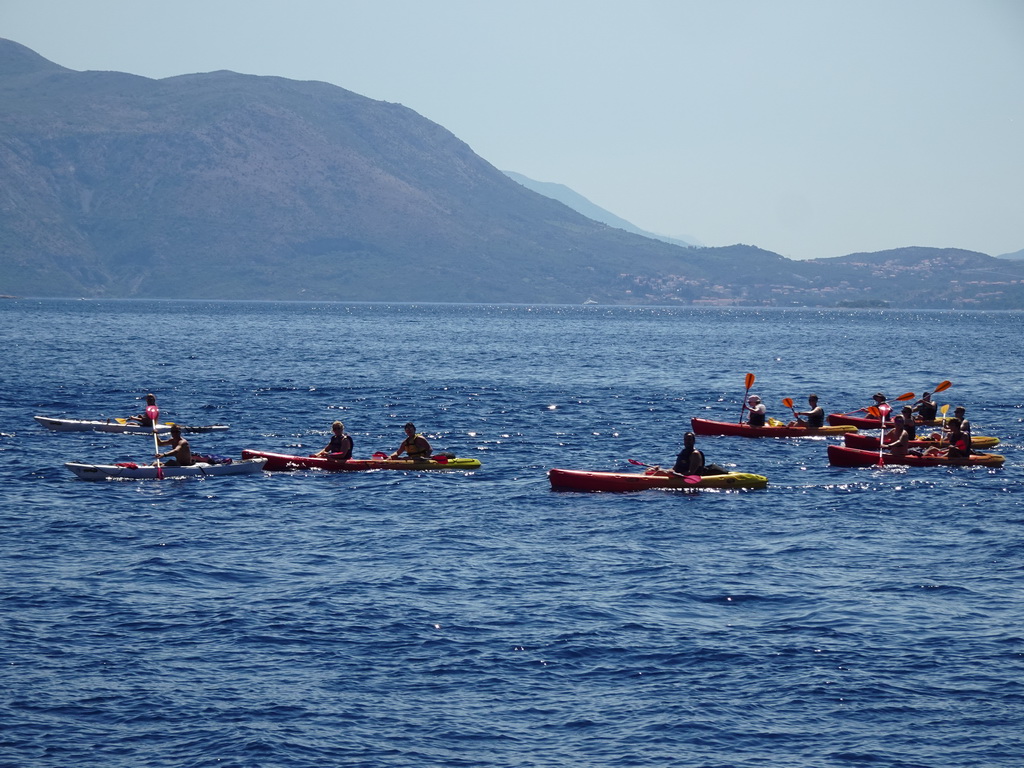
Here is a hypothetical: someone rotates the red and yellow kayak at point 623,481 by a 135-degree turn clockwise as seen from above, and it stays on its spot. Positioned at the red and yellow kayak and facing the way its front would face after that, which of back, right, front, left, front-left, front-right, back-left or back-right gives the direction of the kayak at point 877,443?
front

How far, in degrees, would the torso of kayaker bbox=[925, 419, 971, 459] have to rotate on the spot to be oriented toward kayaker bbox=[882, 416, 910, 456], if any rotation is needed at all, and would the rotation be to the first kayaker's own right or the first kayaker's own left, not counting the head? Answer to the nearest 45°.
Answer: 0° — they already face them

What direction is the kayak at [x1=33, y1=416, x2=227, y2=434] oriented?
to the viewer's left

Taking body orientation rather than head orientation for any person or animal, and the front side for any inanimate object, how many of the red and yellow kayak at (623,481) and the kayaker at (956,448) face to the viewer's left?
2

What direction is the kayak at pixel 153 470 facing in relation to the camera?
to the viewer's left

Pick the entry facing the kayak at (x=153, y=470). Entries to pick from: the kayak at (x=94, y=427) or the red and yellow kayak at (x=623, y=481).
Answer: the red and yellow kayak

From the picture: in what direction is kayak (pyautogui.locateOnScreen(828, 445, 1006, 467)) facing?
to the viewer's left

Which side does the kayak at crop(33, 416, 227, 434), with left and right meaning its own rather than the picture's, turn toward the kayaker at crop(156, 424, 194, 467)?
left

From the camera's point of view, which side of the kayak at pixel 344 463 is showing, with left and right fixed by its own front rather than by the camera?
left

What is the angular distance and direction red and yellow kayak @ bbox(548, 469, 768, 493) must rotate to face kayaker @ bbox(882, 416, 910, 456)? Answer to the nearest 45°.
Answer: approximately 135° to its right

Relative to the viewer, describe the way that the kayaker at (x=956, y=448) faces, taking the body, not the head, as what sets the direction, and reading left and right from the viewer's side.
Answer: facing to the left of the viewer

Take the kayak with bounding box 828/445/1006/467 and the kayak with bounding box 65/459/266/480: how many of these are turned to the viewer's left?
2

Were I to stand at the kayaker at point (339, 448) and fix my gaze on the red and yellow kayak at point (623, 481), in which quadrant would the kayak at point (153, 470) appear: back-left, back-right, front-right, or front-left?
back-right
